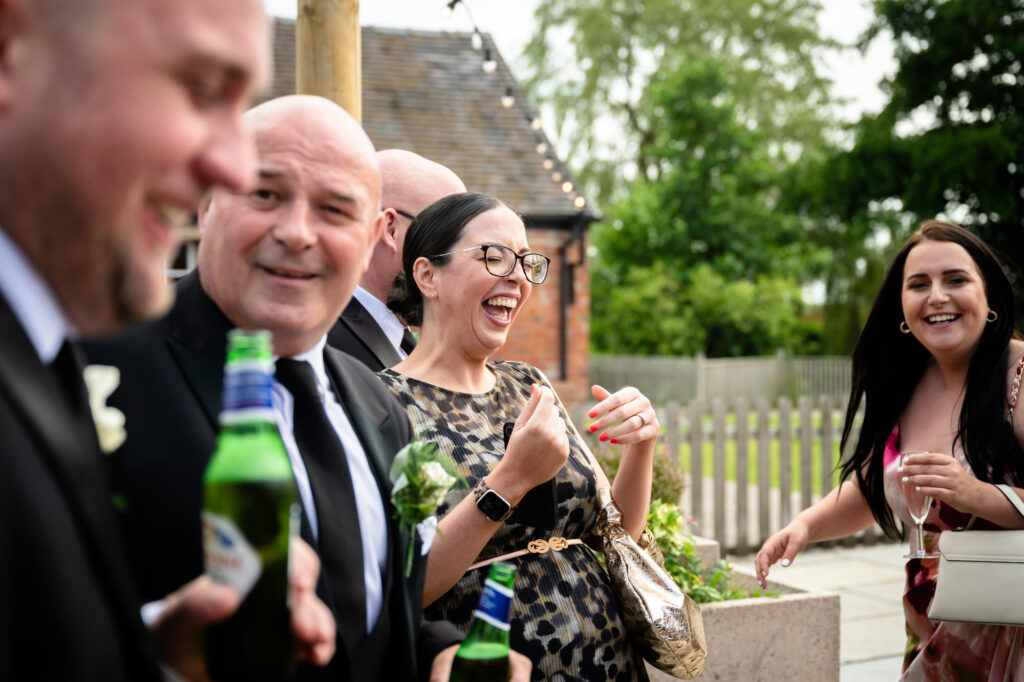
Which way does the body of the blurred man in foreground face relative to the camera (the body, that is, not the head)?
to the viewer's right

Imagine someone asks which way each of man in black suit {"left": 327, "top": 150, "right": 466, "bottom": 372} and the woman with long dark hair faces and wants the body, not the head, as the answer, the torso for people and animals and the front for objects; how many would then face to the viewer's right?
1

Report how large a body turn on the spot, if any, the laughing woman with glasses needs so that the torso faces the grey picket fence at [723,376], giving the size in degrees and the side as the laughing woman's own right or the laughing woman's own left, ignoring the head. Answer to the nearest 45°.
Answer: approximately 135° to the laughing woman's own left

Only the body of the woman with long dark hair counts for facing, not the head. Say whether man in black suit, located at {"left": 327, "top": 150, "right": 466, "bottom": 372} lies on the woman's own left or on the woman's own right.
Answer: on the woman's own right

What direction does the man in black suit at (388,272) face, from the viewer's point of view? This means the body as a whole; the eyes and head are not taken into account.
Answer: to the viewer's right

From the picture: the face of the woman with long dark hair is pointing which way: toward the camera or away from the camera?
toward the camera

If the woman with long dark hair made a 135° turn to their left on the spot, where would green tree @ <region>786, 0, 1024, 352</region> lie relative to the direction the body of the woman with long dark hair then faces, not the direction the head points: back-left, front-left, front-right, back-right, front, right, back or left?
front-left

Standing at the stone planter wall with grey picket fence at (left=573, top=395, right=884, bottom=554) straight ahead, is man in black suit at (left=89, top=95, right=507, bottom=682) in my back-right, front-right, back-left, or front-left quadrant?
back-left

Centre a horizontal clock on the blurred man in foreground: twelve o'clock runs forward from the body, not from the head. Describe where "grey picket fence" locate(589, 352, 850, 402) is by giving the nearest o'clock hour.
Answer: The grey picket fence is roughly at 10 o'clock from the blurred man in foreground.

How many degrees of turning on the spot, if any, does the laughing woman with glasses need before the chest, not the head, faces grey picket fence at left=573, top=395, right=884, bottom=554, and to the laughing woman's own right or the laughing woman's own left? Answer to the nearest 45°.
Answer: approximately 135° to the laughing woman's own left

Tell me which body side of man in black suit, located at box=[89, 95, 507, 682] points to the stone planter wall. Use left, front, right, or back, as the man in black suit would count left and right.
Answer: left

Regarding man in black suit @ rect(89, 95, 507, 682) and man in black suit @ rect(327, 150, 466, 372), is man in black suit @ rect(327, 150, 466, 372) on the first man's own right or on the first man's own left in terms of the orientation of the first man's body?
on the first man's own left

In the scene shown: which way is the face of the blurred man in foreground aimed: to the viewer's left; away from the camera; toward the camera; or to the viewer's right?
to the viewer's right

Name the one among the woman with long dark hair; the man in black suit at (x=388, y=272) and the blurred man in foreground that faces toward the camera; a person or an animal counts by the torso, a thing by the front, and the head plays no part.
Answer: the woman with long dark hair

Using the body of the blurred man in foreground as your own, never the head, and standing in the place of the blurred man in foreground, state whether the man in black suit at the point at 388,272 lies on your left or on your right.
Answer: on your left

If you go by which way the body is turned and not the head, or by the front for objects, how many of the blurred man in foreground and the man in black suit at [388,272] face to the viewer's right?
2

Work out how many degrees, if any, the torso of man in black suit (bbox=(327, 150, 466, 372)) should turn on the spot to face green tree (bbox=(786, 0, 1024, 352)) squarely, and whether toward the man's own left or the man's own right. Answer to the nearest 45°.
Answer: approximately 45° to the man's own left

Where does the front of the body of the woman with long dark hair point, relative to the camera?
toward the camera
